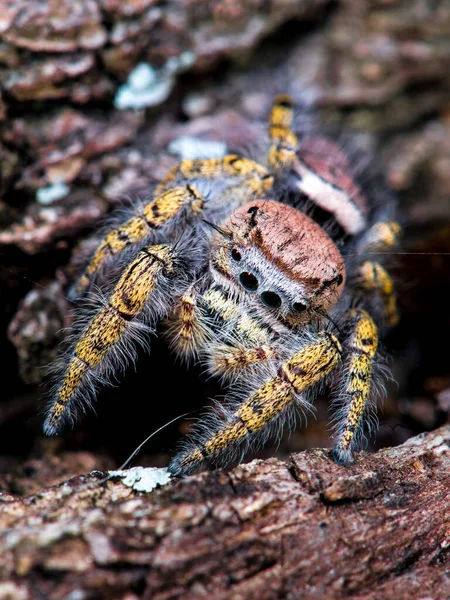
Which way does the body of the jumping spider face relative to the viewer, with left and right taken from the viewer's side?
facing the viewer and to the left of the viewer
